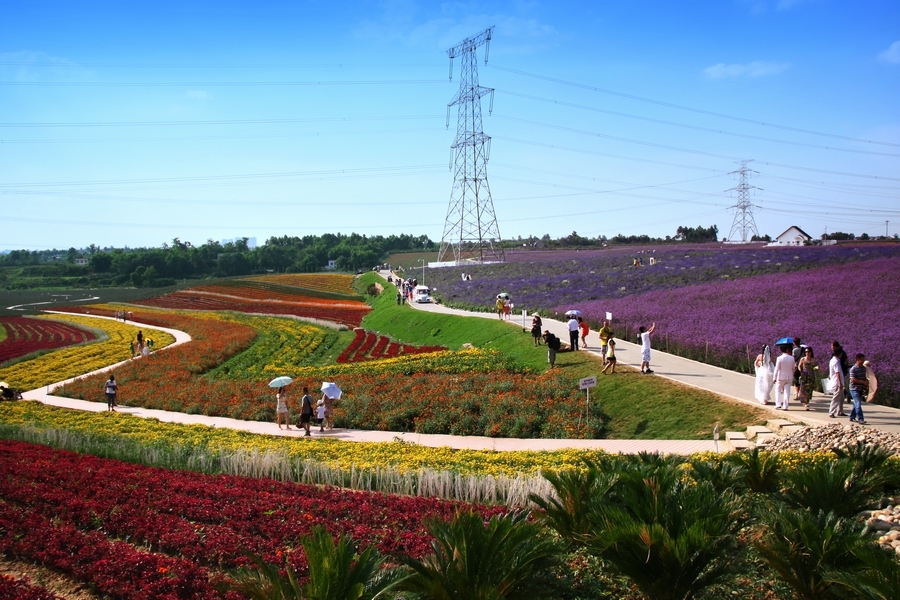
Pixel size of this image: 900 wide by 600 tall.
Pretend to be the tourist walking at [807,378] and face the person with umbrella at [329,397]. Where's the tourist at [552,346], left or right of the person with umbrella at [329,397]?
right

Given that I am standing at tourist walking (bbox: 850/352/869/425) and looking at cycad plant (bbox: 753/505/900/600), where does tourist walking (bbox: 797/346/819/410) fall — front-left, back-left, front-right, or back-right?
back-right

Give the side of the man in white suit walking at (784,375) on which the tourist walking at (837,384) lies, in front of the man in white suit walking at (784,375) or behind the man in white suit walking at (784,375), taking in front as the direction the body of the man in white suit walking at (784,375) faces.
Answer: behind

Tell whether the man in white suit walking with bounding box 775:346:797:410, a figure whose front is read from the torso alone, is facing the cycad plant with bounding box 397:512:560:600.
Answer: no

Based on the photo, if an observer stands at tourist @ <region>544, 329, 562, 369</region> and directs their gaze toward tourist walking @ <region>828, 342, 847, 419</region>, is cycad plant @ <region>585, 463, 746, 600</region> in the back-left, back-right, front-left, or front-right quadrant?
front-right
